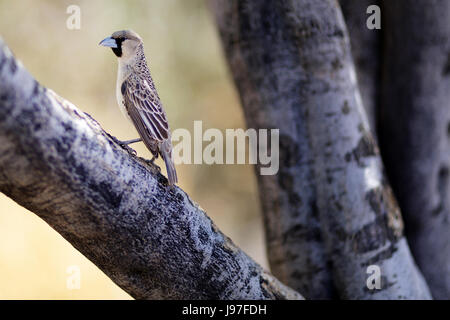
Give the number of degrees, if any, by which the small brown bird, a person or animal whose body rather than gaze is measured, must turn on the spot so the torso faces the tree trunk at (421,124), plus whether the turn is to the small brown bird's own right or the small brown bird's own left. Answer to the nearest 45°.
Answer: approximately 135° to the small brown bird's own right

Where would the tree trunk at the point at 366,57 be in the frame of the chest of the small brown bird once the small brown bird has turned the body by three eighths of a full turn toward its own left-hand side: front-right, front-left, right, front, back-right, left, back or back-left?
left

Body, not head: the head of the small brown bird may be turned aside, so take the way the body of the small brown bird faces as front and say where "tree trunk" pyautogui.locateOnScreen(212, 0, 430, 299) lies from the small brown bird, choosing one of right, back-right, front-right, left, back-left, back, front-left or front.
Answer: back-right

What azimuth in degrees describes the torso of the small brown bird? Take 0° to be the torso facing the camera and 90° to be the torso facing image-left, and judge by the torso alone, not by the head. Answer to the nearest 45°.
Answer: approximately 90°
